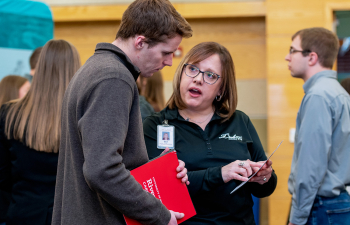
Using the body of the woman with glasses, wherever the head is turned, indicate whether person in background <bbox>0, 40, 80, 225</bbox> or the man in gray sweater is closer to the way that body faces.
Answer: the man in gray sweater

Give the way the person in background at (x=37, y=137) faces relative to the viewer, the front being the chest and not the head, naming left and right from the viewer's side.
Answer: facing away from the viewer

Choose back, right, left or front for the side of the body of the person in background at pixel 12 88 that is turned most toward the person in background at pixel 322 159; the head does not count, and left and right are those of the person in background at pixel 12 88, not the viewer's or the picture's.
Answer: right

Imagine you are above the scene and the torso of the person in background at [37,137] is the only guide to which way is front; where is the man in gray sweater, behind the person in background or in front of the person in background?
behind

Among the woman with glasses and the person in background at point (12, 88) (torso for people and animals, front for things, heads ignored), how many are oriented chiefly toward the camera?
1

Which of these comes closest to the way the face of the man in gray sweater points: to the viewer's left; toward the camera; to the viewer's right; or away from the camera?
to the viewer's right

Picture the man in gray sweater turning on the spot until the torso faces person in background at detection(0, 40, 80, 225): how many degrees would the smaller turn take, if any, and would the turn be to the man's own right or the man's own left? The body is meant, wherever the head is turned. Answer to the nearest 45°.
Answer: approximately 135° to the man's own left

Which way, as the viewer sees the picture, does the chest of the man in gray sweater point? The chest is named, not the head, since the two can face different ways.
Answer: to the viewer's right

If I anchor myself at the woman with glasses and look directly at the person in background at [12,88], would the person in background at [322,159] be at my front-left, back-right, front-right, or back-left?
back-right

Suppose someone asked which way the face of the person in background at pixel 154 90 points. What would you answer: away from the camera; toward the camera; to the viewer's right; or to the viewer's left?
away from the camera

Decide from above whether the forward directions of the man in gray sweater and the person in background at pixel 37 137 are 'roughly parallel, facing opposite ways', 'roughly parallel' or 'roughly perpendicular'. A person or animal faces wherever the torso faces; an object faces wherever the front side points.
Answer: roughly perpendicular

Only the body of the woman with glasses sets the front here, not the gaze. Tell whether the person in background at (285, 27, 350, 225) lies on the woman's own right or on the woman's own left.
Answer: on the woman's own left
